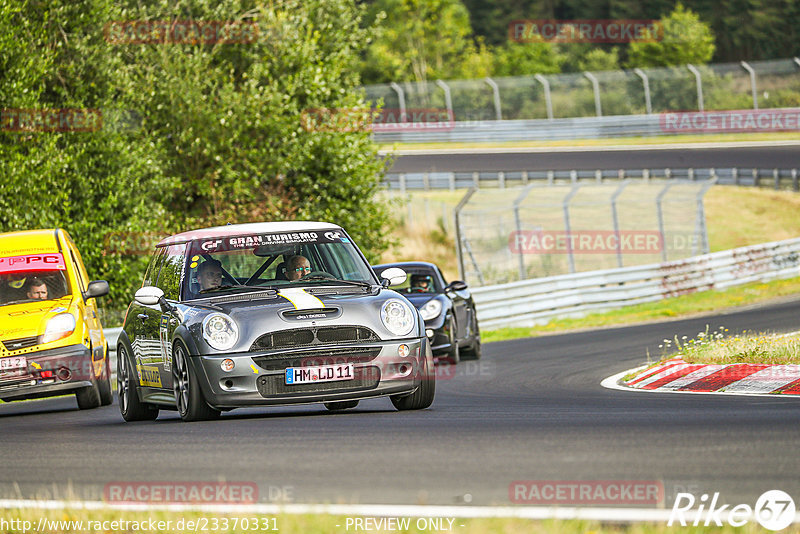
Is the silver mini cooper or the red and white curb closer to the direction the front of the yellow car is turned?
the silver mini cooper

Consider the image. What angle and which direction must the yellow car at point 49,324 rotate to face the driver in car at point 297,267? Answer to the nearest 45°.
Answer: approximately 45° to its left

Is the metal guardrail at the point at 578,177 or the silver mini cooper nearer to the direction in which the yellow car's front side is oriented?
the silver mini cooper

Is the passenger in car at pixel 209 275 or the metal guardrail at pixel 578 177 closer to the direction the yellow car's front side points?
the passenger in car

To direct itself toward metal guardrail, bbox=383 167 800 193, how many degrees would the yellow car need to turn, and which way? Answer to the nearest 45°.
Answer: approximately 135° to its left

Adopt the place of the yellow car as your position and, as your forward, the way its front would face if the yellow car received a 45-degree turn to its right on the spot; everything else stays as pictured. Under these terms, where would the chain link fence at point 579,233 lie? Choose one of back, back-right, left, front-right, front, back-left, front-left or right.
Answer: back

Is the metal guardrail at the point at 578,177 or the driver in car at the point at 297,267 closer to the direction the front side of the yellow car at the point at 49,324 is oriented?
the driver in car

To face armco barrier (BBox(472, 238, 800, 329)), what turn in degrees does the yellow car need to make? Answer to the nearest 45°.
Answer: approximately 135° to its left

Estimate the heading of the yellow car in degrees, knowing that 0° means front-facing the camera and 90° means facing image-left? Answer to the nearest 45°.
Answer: approximately 0°
